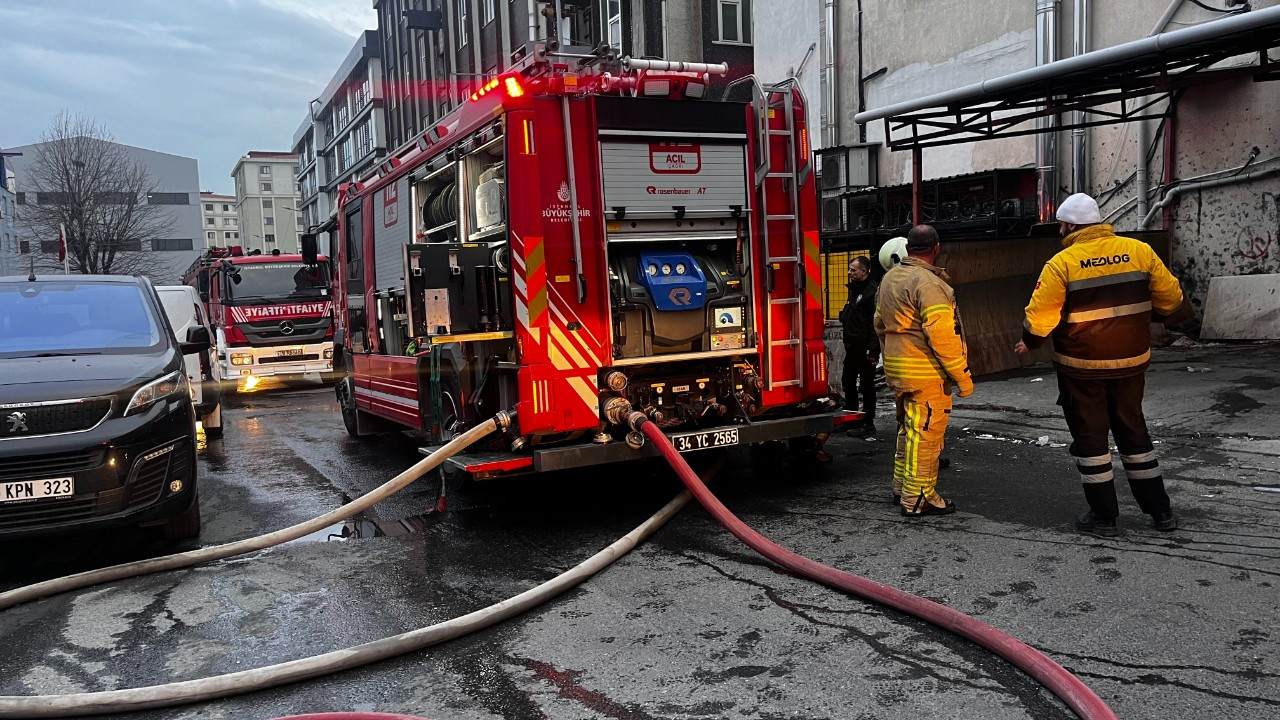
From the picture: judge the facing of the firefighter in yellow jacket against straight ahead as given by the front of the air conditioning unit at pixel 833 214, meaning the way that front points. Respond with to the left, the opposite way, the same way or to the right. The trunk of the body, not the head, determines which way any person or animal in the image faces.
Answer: the opposite way

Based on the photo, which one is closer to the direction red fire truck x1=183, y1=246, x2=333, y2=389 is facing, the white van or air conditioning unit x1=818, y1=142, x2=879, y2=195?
the white van

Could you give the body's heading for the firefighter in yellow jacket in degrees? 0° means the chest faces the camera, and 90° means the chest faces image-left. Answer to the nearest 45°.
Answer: approximately 225°

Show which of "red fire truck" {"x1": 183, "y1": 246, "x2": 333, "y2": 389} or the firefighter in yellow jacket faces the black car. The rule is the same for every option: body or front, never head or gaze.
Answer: the red fire truck

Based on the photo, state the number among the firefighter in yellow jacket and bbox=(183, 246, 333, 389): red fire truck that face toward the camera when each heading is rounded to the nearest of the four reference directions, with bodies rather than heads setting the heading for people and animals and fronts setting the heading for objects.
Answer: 1

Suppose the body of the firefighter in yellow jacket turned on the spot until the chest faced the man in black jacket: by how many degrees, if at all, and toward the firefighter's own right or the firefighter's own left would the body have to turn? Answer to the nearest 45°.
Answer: approximately 45° to the firefighter's own left

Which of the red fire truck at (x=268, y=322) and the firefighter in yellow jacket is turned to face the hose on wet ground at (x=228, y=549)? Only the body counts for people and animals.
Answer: the red fire truck
